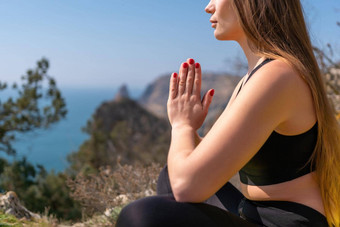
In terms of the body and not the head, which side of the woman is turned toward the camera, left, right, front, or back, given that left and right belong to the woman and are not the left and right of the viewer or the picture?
left

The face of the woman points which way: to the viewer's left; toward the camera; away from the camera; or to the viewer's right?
to the viewer's left

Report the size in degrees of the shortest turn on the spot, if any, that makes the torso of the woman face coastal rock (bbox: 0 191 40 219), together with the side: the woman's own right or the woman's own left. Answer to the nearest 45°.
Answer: approximately 45° to the woman's own right
